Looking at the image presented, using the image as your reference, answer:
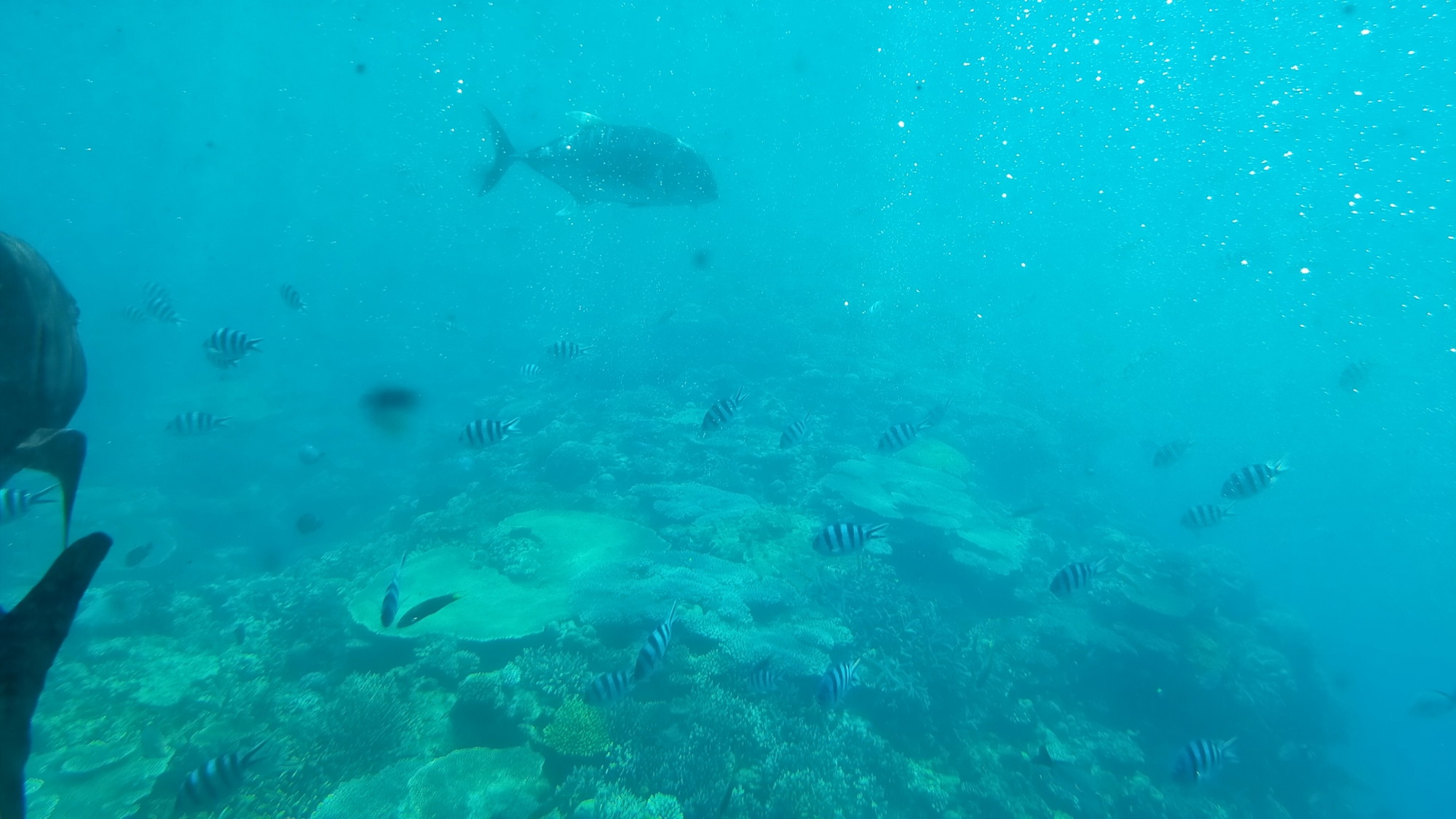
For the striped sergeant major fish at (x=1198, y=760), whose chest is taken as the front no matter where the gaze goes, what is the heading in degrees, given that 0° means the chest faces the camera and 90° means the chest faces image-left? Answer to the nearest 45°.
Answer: approximately 90°

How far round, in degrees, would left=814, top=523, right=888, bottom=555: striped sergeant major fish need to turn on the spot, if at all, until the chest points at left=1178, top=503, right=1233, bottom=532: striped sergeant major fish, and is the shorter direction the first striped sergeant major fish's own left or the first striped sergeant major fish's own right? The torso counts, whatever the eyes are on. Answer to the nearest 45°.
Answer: approximately 135° to the first striped sergeant major fish's own right

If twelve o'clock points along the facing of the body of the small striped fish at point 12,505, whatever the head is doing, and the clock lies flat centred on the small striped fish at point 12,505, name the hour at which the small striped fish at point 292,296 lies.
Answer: the small striped fish at point 292,296 is roughly at 4 o'clock from the small striped fish at point 12,505.

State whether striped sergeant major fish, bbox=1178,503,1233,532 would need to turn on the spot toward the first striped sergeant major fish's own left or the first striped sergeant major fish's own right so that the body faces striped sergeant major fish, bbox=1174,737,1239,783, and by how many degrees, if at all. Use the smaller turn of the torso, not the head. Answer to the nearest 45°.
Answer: approximately 90° to the first striped sergeant major fish's own left

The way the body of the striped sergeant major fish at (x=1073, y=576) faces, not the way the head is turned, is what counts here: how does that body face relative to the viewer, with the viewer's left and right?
facing to the left of the viewer

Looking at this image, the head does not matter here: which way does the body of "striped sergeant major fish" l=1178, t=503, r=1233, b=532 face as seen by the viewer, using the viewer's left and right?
facing to the left of the viewer

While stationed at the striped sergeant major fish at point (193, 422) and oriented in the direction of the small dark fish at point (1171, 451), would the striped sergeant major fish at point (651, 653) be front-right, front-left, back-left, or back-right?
front-right

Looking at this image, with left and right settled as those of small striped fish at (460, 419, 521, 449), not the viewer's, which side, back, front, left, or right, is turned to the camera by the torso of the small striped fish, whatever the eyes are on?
left

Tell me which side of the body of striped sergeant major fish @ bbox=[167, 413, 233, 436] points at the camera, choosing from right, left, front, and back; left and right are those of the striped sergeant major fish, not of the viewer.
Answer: left

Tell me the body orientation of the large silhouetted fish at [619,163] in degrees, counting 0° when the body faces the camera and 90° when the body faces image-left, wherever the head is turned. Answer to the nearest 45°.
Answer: approximately 270°

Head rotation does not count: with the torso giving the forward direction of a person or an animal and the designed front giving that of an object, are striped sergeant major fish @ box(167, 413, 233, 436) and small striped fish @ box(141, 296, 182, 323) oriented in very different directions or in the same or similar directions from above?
same or similar directions

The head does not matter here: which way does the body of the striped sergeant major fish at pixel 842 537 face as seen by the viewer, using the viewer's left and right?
facing to the left of the viewer

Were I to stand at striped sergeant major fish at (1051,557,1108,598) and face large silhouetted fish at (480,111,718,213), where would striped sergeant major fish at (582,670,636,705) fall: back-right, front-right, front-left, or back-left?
front-left

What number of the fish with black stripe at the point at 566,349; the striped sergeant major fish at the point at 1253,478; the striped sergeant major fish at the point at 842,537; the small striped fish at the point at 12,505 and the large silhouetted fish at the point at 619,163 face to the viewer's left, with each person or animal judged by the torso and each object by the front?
4

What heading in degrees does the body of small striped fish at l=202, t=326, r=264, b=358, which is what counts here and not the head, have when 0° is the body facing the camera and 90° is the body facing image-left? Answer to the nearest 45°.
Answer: approximately 90°
